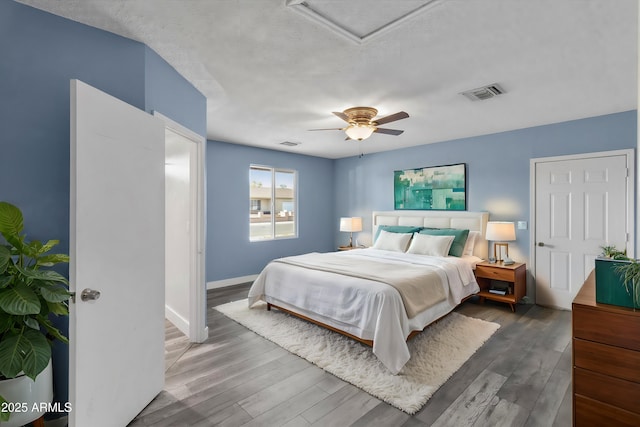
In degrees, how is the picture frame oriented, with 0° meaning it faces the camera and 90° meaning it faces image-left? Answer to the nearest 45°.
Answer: approximately 45°

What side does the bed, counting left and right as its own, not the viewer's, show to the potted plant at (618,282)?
left

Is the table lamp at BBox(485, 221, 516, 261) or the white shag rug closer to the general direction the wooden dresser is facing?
the white shag rug

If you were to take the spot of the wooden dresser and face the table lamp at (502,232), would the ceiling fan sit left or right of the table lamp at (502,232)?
left

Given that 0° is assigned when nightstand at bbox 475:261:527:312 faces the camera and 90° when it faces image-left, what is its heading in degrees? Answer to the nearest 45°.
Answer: approximately 45°

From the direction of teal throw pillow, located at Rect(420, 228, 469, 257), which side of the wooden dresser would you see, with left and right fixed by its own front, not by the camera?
right

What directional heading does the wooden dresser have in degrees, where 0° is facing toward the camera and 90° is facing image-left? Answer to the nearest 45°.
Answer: approximately 45°

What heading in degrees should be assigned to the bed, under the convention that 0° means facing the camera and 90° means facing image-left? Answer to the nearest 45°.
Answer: approximately 45°
